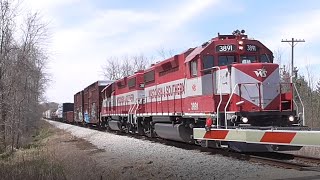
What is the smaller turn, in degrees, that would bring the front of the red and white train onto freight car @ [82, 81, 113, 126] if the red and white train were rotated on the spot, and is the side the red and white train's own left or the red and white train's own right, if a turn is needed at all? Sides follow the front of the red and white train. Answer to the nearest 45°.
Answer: approximately 180°

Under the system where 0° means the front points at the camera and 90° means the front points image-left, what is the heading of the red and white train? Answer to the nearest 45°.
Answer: approximately 315°
